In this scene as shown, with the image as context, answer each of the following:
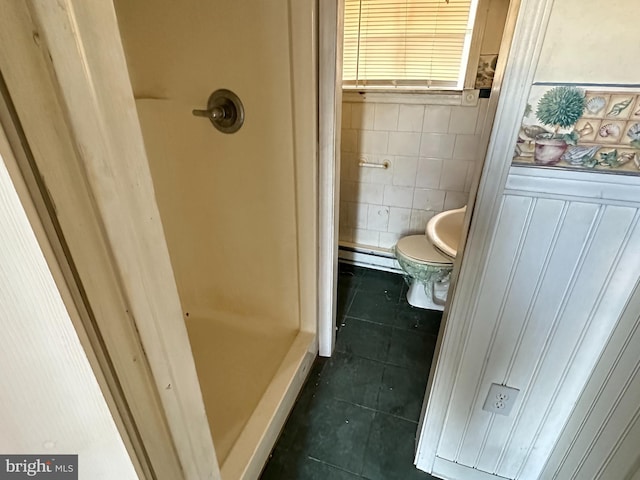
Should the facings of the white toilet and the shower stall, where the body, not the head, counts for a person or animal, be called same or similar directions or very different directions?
very different directions

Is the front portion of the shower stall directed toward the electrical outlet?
yes

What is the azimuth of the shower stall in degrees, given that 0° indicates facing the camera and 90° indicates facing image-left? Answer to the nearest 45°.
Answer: approximately 315°

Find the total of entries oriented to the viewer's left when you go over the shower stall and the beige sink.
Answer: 1

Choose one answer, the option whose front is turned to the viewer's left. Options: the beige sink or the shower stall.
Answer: the beige sink

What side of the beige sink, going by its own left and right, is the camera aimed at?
left

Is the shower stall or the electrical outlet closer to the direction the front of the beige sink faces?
the shower stall

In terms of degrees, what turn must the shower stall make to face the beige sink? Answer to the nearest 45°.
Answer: approximately 45° to its left

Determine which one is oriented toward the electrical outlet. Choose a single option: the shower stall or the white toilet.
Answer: the shower stall

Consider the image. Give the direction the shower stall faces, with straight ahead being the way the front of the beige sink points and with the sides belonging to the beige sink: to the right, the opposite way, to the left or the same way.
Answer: the opposite way

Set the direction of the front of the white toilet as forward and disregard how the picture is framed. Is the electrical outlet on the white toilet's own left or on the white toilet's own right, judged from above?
on the white toilet's own left
